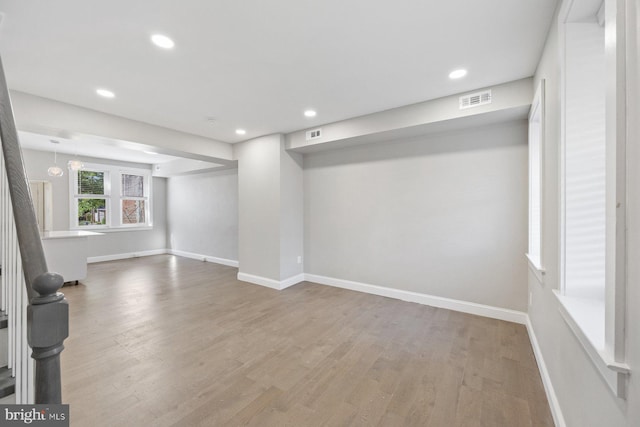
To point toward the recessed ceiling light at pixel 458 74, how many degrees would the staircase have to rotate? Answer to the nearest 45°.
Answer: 0° — it already faces it

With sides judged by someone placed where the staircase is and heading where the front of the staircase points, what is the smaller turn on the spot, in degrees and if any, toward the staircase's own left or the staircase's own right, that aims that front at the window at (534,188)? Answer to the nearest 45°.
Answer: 0° — it already faces it
